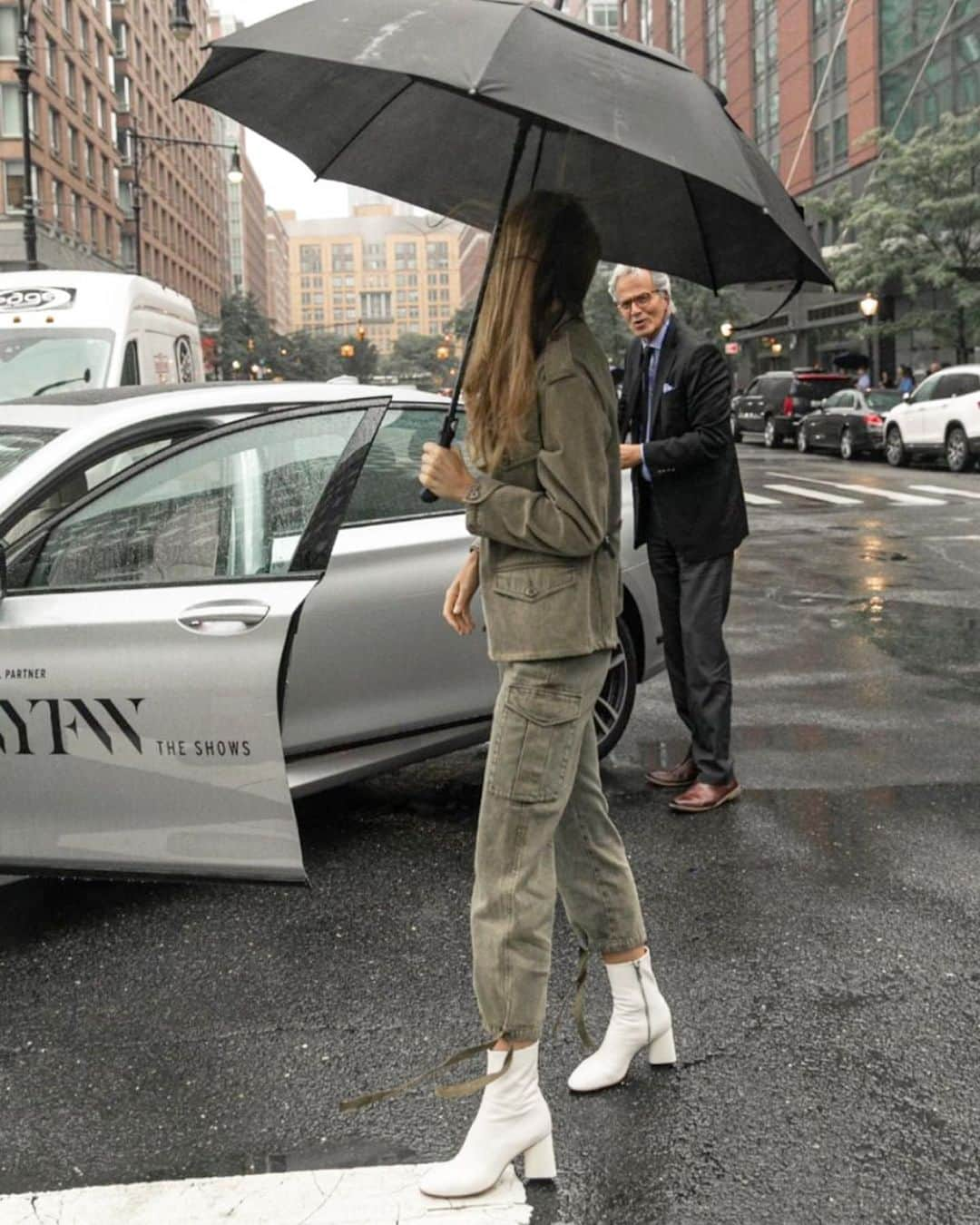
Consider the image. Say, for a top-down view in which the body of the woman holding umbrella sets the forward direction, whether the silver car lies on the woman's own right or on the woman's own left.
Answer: on the woman's own right

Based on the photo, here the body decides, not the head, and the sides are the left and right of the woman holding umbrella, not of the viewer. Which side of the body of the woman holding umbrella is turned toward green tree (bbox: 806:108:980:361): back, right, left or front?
right

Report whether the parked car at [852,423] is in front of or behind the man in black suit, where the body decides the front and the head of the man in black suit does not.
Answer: behind

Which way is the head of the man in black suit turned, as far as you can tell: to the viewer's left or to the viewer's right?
to the viewer's left

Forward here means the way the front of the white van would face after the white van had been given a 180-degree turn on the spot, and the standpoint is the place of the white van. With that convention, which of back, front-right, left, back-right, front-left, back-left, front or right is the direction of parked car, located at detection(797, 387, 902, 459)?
right

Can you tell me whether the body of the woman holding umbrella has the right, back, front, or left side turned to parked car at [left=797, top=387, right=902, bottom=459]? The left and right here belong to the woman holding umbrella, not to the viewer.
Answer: right

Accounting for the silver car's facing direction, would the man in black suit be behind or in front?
behind

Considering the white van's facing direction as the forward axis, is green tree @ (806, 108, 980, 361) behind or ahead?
behind

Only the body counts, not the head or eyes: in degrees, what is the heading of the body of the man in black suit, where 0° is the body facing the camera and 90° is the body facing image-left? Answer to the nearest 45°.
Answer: approximately 45°

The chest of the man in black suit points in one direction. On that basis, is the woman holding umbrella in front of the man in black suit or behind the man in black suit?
in front

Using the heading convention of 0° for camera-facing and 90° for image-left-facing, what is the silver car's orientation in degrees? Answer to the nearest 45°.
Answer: approximately 45°

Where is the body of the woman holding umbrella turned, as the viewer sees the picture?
to the viewer's left

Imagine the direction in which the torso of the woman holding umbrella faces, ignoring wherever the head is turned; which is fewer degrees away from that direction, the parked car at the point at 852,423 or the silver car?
the silver car

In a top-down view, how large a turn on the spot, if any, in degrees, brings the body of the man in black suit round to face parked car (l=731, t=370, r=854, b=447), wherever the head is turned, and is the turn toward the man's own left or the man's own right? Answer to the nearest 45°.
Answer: approximately 135° to the man's own right
